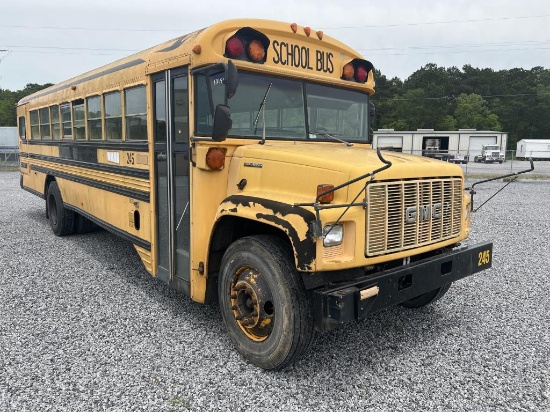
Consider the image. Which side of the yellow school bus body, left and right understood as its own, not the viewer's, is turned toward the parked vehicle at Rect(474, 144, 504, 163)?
left

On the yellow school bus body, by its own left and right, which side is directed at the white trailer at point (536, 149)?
left

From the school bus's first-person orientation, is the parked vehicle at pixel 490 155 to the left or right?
on its left

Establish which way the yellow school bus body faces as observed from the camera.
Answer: facing the viewer and to the right of the viewer

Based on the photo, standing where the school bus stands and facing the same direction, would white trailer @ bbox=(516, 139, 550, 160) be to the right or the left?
on its left

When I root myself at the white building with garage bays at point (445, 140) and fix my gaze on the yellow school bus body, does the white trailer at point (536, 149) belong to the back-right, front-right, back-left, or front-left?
back-left

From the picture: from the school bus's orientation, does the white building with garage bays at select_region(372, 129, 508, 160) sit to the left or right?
on its left
